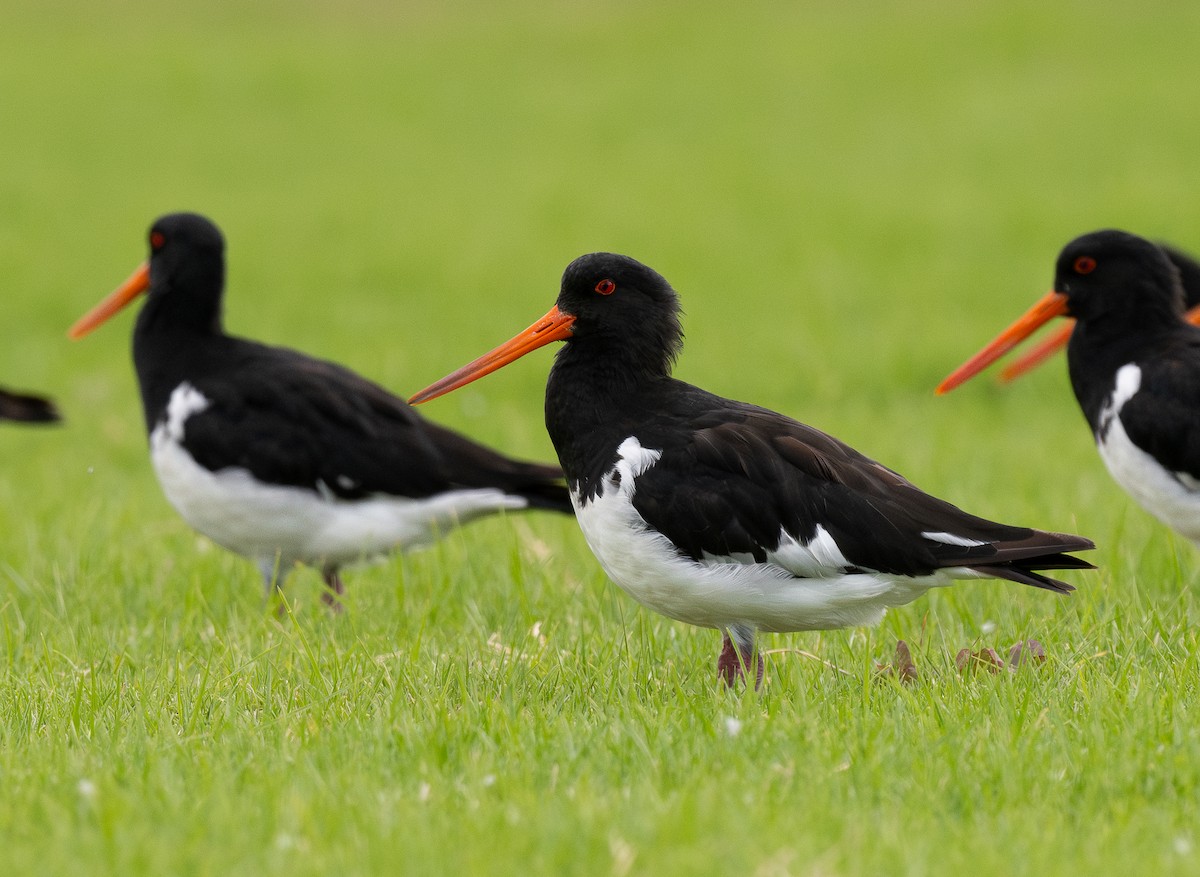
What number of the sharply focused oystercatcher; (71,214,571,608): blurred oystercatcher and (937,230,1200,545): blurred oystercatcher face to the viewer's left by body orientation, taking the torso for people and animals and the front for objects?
3

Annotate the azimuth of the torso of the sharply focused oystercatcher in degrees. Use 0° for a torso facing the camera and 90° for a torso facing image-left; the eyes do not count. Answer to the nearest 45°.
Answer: approximately 90°

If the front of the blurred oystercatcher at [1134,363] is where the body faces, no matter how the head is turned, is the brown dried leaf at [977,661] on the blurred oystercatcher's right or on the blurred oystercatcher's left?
on the blurred oystercatcher's left

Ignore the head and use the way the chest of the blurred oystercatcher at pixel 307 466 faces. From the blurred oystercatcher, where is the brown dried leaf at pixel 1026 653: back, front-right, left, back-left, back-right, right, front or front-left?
back-left

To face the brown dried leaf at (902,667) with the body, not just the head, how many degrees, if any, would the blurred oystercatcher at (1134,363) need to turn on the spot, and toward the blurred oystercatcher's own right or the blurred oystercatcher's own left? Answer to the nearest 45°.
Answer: approximately 90° to the blurred oystercatcher's own left

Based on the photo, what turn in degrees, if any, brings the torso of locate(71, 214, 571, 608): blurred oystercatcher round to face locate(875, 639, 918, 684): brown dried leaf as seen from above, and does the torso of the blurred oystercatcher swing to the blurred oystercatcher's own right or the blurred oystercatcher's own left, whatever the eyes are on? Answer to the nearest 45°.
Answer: approximately 135° to the blurred oystercatcher's own left

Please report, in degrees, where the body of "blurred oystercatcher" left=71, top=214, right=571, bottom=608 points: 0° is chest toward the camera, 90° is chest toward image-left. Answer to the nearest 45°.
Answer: approximately 90°

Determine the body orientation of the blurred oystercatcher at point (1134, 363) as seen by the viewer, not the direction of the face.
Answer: to the viewer's left

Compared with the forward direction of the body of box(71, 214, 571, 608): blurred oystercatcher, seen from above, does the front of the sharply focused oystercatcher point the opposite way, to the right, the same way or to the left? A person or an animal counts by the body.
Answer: the same way

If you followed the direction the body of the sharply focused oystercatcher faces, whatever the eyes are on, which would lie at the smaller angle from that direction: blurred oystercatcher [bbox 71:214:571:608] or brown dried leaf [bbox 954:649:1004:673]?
the blurred oystercatcher

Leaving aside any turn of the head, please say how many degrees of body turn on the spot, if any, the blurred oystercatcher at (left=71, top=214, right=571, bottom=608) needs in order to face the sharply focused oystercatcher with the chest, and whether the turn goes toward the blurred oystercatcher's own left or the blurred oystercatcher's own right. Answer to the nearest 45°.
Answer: approximately 135° to the blurred oystercatcher's own left
